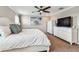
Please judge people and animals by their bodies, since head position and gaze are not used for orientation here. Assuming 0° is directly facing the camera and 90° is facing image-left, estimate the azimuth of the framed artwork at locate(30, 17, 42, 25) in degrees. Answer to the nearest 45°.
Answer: approximately 0°

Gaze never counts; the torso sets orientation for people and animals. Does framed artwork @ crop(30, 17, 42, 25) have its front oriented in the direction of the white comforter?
yes
